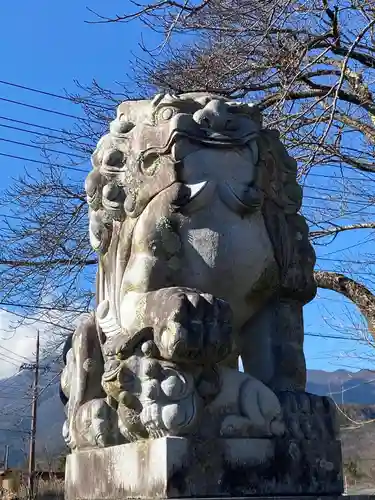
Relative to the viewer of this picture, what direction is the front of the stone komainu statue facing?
facing the viewer and to the right of the viewer
